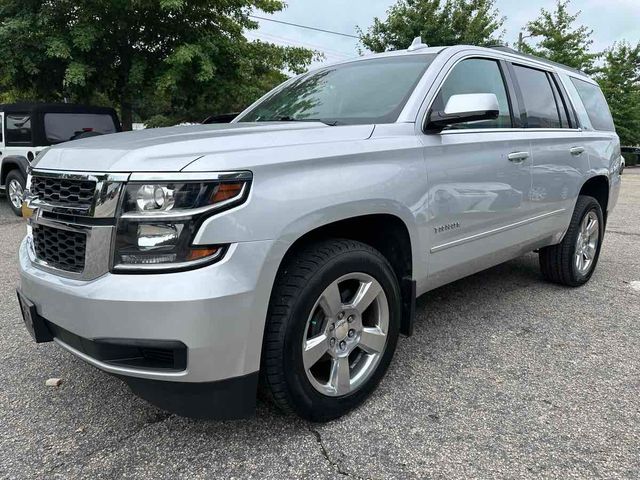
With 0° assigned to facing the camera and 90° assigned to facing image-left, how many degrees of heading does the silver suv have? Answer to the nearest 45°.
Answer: approximately 45°
